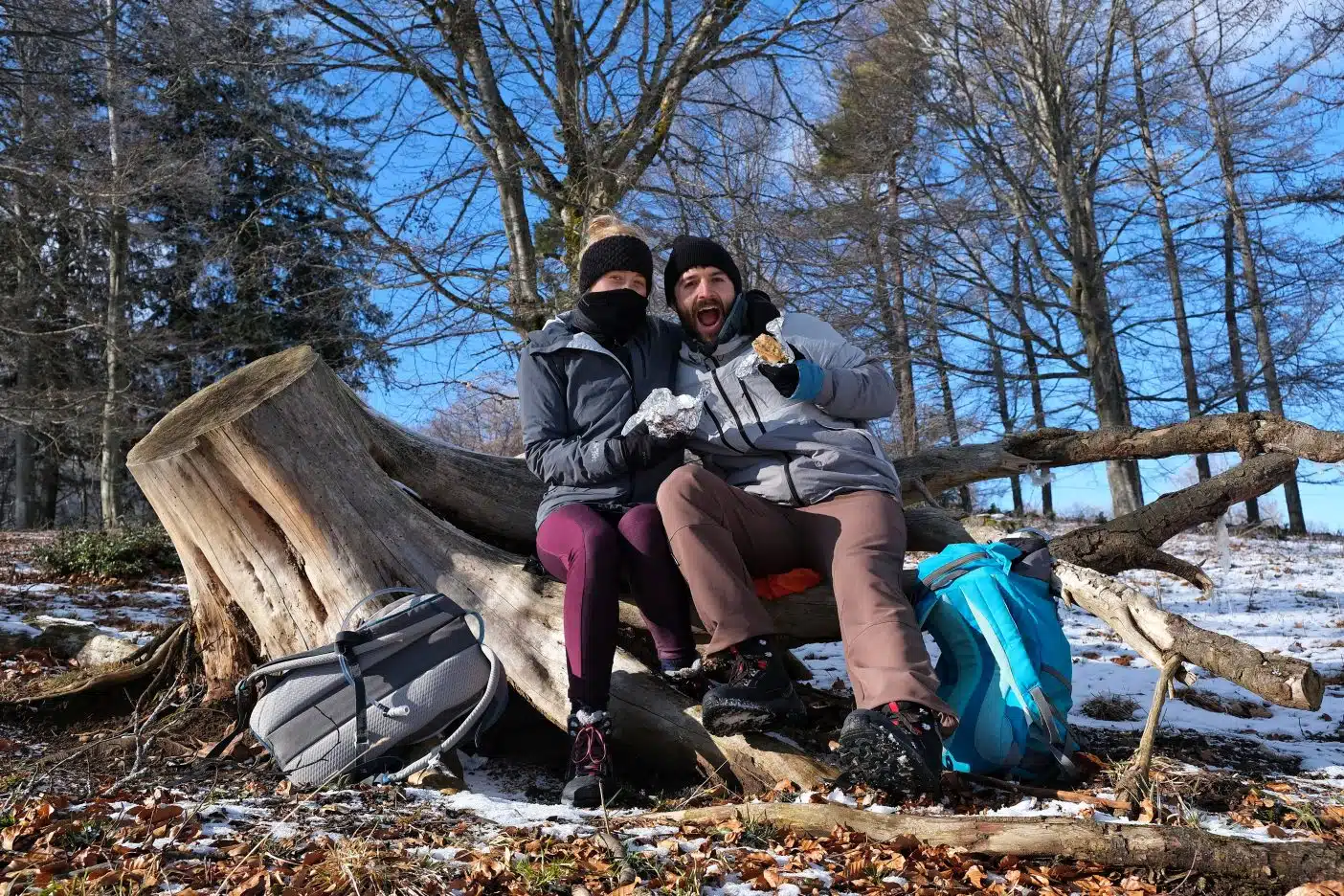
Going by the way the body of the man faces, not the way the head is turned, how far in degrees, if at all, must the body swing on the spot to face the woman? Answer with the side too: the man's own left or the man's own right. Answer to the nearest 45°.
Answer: approximately 90° to the man's own right

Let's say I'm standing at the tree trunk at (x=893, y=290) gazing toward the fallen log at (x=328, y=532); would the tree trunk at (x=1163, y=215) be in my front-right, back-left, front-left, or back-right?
back-left

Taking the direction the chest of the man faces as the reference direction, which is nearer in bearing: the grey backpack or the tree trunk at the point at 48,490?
the grey backpack

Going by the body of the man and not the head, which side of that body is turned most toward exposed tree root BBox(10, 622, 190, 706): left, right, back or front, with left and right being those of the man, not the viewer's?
right

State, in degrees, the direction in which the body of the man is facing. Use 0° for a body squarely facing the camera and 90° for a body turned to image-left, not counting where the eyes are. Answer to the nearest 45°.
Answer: approximately 0°

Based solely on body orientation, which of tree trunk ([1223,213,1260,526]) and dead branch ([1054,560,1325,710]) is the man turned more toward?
the dead branch
